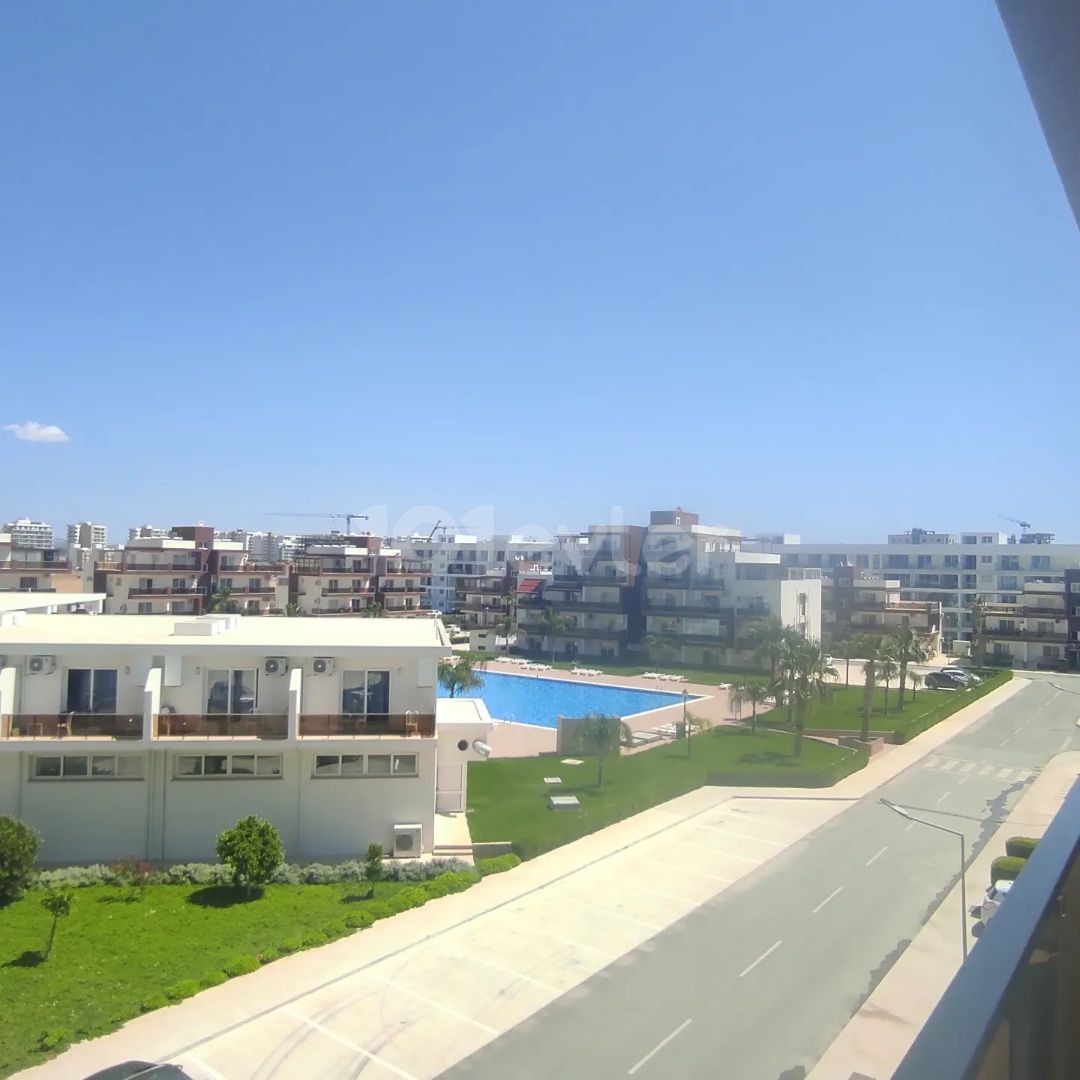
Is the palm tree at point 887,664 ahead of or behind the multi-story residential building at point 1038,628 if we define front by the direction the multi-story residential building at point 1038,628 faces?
ahead

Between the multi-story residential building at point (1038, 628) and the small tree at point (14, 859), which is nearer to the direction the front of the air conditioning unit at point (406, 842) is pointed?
the small tree

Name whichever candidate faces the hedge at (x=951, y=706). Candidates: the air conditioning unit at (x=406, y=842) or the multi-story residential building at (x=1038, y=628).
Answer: the multi-story residential building

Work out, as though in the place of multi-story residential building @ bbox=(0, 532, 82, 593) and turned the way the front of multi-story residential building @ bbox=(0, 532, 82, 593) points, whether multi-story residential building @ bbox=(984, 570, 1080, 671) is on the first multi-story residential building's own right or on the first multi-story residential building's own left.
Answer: on the first multi-story residential building's own left

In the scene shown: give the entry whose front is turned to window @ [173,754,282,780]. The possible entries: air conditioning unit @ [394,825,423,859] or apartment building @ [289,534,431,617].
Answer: the apartment building

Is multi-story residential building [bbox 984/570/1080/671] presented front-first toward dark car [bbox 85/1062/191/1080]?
yes

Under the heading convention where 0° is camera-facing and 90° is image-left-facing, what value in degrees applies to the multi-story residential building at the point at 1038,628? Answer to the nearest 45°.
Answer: approximately 0°
